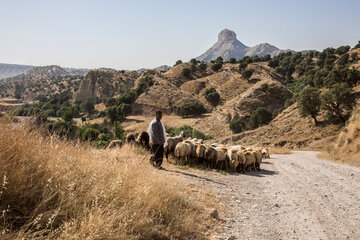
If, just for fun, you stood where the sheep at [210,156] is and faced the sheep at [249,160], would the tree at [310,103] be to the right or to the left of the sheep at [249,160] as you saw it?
left
